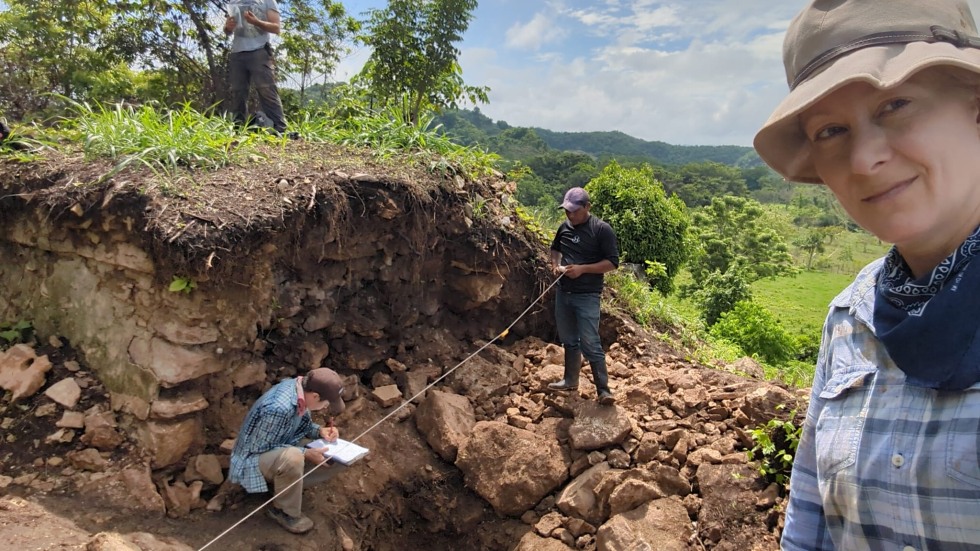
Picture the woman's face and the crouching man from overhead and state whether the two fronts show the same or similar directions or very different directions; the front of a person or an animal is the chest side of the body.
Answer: very different directions

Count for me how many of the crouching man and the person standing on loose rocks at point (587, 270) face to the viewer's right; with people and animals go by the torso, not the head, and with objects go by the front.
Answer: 1

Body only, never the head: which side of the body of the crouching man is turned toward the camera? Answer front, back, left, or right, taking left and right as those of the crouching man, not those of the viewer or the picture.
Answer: right

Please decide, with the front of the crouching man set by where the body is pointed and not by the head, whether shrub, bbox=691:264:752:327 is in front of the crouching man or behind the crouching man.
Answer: in front

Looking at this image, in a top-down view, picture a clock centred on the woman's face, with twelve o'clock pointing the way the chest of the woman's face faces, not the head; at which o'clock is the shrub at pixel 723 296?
The shrub is roughly at 4 o'clock from the woman's face.

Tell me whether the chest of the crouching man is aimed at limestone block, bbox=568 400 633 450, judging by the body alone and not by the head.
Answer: yes

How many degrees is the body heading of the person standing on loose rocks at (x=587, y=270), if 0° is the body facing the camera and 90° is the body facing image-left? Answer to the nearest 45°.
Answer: approximately 45°

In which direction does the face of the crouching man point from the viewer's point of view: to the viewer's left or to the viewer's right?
to the viewer's right

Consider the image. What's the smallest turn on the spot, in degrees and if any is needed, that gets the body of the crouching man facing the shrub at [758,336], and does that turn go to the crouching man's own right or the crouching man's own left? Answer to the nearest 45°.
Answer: approximately 45° to the crouching man's own left

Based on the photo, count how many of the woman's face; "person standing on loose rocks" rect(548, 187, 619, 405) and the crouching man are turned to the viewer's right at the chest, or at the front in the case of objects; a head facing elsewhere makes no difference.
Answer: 1

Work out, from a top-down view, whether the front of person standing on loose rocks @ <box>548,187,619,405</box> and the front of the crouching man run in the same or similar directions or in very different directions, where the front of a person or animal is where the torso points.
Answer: very different directions
